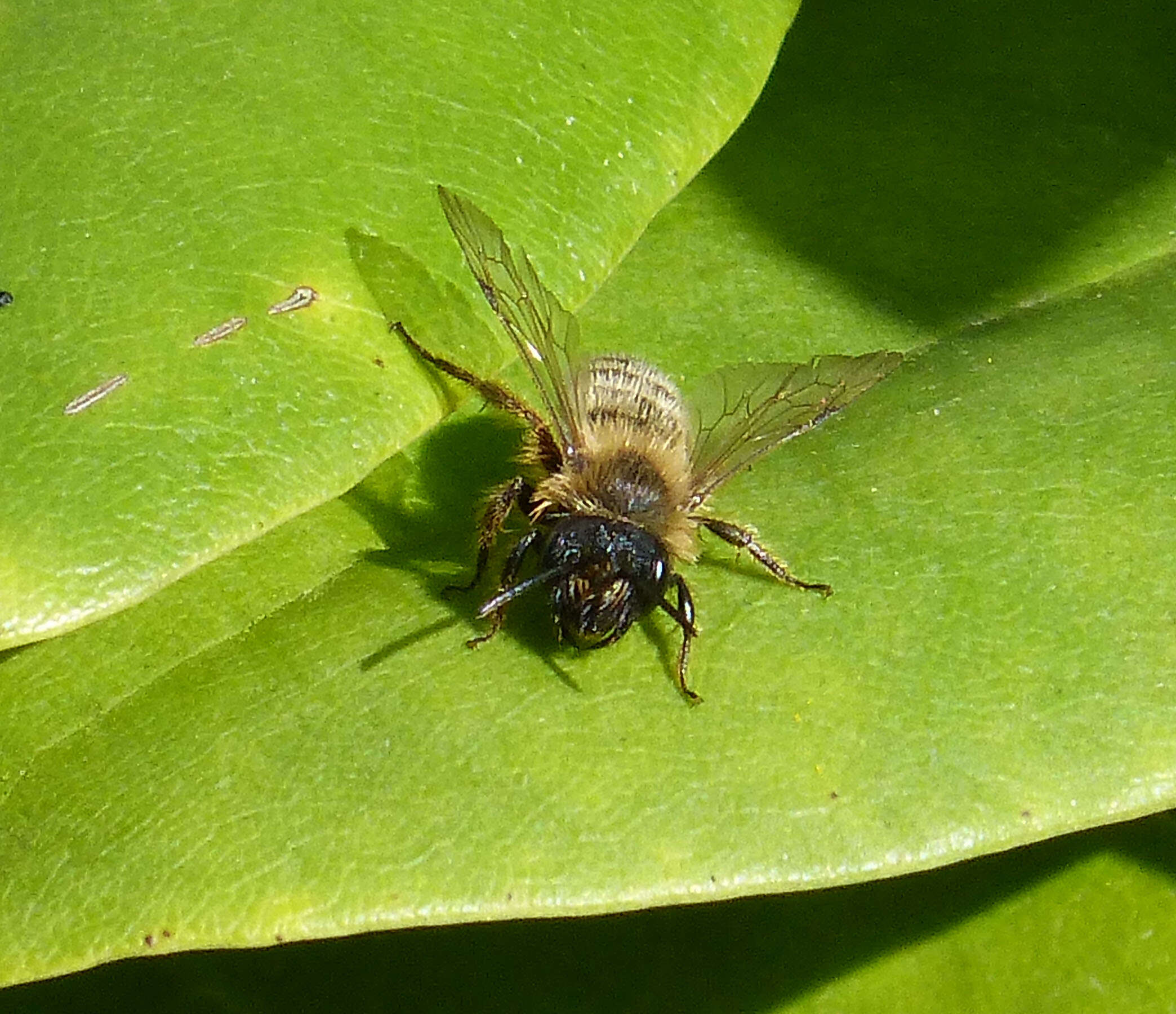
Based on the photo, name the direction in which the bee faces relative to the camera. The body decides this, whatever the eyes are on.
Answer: toward the camera
